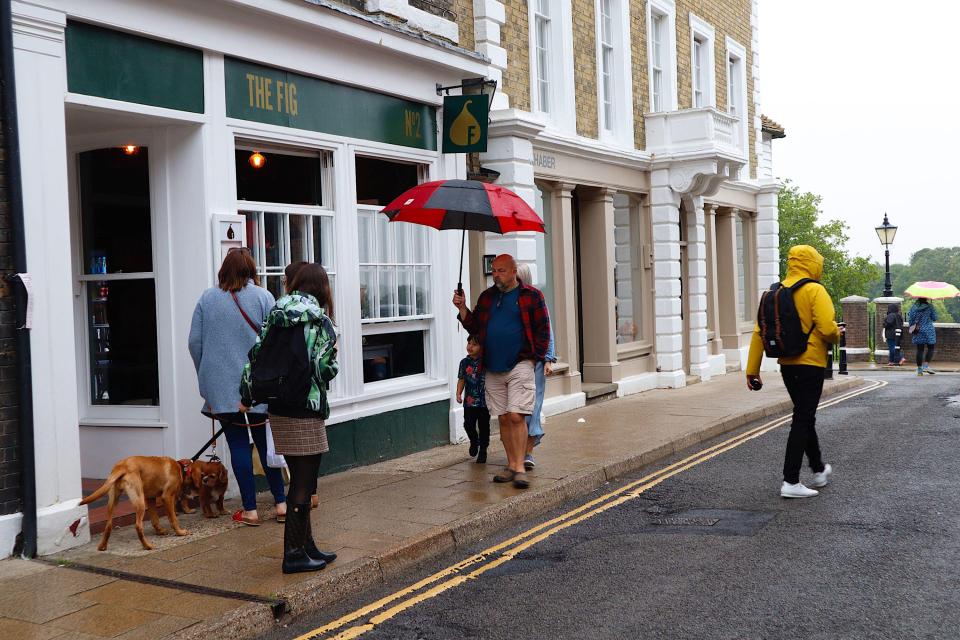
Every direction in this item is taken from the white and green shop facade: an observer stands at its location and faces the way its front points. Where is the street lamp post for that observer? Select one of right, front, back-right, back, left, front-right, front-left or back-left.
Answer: left

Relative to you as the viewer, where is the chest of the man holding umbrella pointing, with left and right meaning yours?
facing the viewer and to the left of the viewer

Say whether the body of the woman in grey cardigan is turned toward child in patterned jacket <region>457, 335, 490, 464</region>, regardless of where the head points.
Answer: no

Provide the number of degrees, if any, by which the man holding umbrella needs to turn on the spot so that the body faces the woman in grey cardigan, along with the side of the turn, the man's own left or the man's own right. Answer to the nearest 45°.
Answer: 0° — they already face them

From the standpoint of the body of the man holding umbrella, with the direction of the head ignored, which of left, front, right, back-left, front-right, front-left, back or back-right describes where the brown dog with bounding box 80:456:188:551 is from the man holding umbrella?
front

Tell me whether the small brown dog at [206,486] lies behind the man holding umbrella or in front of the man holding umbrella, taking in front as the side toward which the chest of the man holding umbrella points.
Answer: in front

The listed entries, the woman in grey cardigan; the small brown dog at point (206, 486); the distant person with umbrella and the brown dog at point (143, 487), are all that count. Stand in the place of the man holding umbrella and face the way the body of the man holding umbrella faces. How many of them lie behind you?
1

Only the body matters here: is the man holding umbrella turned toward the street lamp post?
no

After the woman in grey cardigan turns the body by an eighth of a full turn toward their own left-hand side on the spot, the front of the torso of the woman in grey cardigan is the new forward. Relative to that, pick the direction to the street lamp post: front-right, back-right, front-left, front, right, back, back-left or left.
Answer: right

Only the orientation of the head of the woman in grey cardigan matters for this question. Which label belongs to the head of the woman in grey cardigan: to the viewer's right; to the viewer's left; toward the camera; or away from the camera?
away from the camera

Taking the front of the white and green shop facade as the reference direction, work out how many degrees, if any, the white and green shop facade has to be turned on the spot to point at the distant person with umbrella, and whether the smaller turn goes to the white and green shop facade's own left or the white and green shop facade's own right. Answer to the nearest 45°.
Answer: approximately 90° to the white and green shop facade's own left

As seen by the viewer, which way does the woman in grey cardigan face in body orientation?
away from the camera

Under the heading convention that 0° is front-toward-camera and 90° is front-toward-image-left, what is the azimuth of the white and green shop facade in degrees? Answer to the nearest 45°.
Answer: approximately 315°

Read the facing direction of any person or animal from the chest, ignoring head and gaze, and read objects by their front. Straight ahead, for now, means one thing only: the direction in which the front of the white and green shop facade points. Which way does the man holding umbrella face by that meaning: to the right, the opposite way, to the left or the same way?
to the right

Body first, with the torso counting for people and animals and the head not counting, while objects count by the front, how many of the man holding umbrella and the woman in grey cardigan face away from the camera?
1
